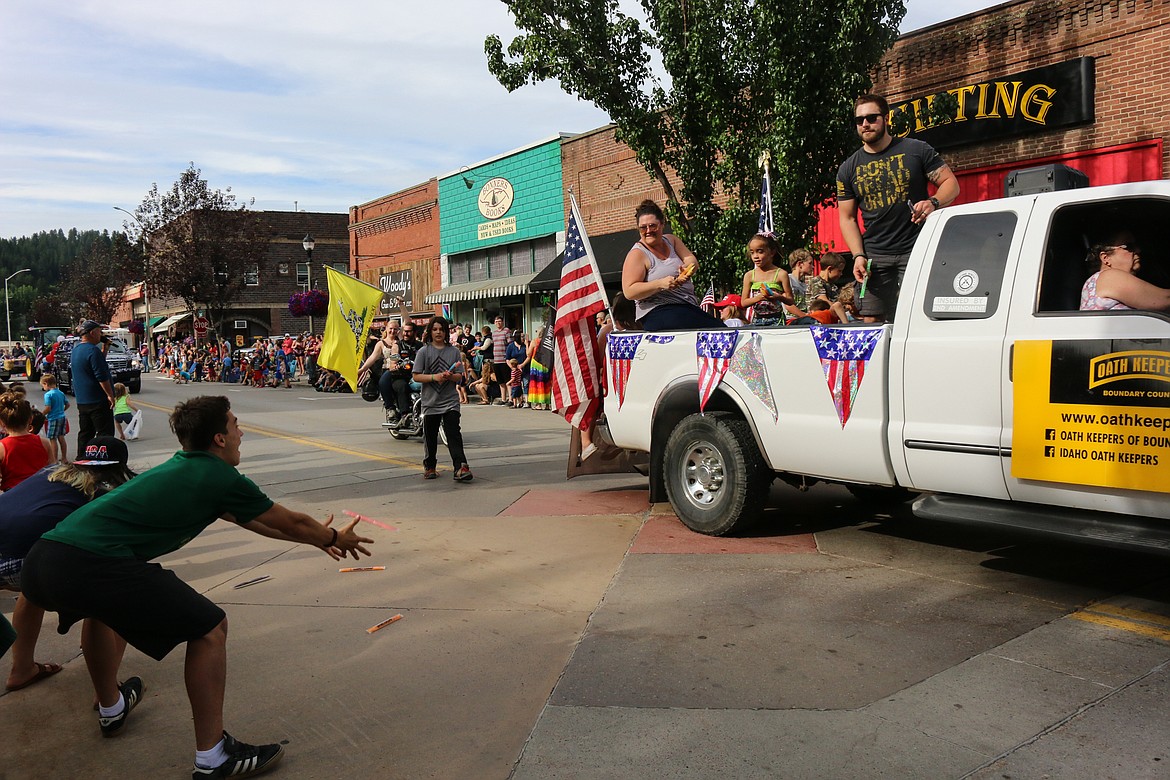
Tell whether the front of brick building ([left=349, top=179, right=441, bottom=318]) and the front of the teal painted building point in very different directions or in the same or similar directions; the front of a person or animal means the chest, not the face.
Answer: same or similar directions

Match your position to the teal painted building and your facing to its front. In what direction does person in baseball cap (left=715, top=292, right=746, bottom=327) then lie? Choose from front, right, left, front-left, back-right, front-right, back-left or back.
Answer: front-left

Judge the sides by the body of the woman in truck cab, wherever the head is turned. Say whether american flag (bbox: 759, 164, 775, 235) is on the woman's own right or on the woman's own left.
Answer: on the woman's own left

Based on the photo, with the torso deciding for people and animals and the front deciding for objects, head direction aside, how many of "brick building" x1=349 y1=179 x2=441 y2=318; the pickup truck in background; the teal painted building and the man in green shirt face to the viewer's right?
1

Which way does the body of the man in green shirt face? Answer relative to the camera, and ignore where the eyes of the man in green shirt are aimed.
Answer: to the viewer's right

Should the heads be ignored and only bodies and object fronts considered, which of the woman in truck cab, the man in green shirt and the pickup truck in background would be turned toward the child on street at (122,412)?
the pickup truck in background

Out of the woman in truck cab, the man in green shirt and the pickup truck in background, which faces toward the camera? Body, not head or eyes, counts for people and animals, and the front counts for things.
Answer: the pickup truck in background

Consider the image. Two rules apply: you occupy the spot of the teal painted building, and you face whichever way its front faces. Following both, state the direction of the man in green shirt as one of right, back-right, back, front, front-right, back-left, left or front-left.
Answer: front-left

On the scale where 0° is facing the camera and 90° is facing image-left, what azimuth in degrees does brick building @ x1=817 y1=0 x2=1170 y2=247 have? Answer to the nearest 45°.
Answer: approximately 45°

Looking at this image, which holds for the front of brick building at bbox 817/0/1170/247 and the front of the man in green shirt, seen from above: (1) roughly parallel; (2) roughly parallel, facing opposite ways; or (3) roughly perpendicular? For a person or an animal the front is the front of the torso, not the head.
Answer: roughly parallel, facing opposite ways

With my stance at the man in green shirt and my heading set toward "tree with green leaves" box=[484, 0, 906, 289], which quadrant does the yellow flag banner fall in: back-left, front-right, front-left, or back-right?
front-left

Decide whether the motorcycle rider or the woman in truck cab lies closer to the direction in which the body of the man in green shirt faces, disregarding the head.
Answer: the woman in truck cab

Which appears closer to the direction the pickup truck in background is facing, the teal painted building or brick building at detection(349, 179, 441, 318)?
the teal painted building

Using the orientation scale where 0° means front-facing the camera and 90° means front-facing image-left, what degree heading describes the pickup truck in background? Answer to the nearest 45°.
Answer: approximately 0°

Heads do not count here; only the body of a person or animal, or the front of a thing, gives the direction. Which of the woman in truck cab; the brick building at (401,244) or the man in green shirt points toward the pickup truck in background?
the brick building

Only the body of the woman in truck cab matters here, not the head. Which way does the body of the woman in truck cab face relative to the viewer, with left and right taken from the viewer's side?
facing to the right of the viewer

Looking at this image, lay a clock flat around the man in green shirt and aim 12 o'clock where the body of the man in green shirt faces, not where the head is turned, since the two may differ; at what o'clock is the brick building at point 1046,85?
The brick building is roughly at 11 o'clock from the man in green shirt.

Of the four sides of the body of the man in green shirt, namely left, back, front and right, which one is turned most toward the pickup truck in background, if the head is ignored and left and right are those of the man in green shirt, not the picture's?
left

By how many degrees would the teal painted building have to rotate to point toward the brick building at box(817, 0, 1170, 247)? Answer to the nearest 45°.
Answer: approximately 90° to its left
